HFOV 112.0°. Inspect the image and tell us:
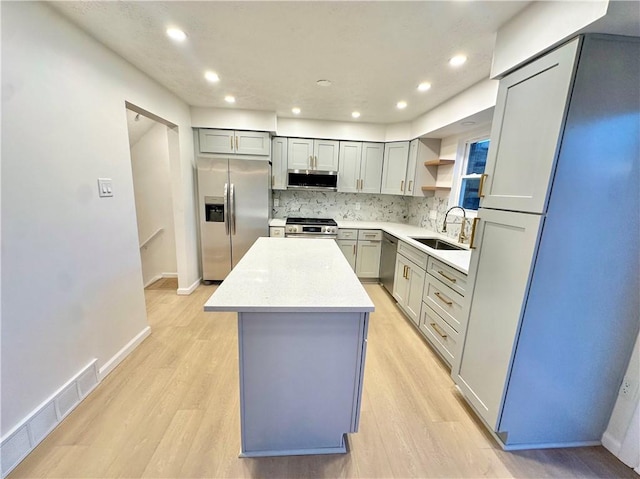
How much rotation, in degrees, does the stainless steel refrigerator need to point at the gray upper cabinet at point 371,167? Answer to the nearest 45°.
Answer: approximately 90° to its left

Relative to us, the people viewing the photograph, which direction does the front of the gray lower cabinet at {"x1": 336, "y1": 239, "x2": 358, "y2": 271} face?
facing the viewer

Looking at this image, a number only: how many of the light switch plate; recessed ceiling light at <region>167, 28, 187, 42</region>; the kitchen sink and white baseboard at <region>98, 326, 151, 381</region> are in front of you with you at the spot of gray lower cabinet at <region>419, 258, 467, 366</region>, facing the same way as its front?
3

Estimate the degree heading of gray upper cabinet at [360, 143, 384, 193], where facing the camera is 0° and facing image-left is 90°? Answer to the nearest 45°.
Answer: approximately 0°

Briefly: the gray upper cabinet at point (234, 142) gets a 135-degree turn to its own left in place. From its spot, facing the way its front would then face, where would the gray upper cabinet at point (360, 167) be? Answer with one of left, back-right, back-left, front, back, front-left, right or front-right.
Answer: front-right

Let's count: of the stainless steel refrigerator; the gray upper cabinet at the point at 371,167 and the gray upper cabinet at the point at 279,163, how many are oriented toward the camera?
3

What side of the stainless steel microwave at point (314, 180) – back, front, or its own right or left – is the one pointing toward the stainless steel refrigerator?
right

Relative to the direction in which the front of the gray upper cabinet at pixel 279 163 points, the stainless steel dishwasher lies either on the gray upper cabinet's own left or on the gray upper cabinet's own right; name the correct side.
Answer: on the gray upper cabinet's own left

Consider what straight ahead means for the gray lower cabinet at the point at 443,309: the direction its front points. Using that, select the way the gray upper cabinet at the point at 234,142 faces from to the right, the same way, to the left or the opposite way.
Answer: to the left

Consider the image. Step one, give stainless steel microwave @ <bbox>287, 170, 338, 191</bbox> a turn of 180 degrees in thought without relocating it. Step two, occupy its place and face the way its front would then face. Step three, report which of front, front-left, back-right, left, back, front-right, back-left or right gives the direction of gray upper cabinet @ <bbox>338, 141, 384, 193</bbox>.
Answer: right

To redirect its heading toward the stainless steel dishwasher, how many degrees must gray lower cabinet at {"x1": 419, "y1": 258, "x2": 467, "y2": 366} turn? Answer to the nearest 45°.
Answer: approximately 90° to its right
